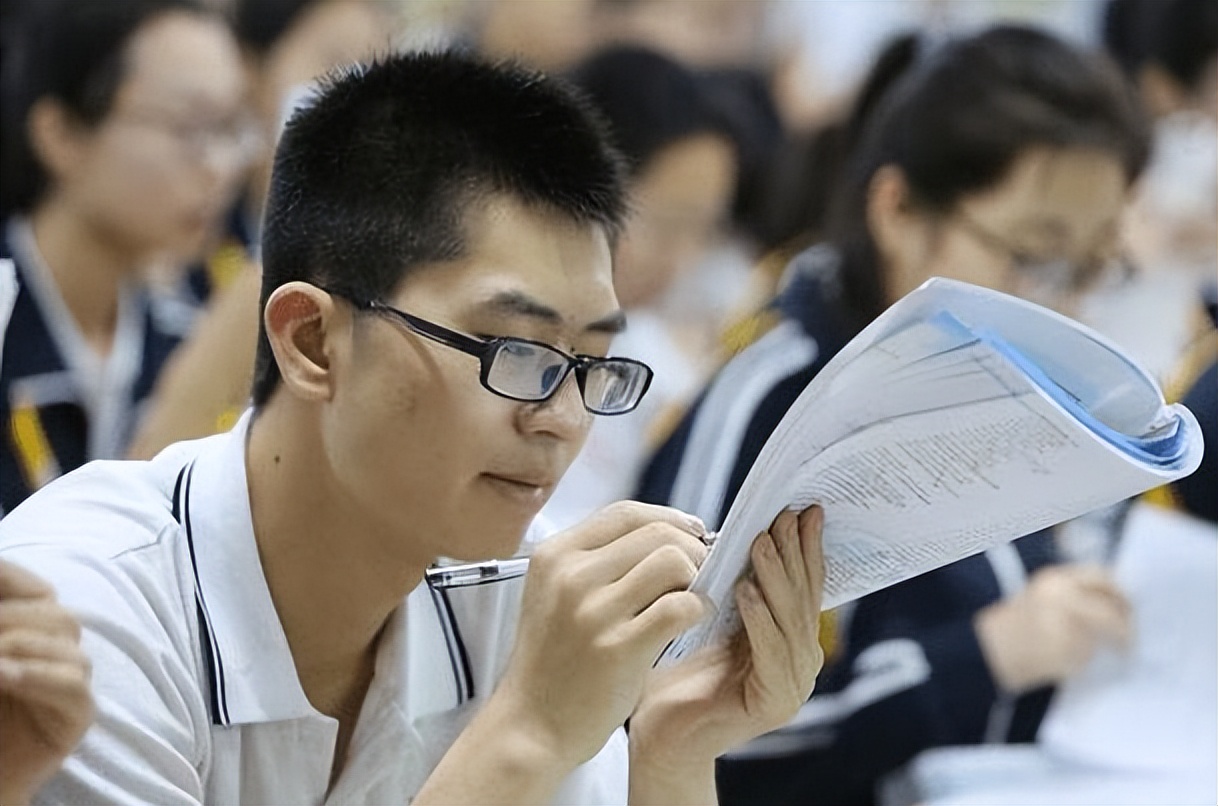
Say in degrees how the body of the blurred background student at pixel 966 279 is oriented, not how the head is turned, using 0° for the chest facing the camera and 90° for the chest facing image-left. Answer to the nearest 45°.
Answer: approximately 315°

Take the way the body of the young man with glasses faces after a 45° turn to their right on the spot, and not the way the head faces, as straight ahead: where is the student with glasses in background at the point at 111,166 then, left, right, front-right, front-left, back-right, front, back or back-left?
back

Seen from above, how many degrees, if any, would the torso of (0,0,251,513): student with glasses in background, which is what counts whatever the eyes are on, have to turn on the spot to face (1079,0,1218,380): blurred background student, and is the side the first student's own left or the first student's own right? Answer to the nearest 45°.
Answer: approximately 45° to the first student's own left

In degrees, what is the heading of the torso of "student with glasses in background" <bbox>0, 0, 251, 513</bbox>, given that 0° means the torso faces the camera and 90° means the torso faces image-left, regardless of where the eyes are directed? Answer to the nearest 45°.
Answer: approximately 315°

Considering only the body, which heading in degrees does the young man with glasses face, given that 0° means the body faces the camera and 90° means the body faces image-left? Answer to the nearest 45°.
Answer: approximately 315°

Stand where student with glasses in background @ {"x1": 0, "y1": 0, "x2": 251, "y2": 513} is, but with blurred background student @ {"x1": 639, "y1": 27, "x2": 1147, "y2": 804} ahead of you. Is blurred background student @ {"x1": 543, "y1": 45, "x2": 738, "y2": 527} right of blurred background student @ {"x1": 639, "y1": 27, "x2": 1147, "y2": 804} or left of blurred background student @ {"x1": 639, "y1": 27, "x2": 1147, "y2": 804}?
left

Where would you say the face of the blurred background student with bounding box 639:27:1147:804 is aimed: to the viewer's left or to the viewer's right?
to the viewer's right

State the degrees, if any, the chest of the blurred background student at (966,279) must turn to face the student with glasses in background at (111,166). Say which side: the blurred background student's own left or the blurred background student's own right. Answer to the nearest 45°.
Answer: approximately 135° to the blurred background student's own right
